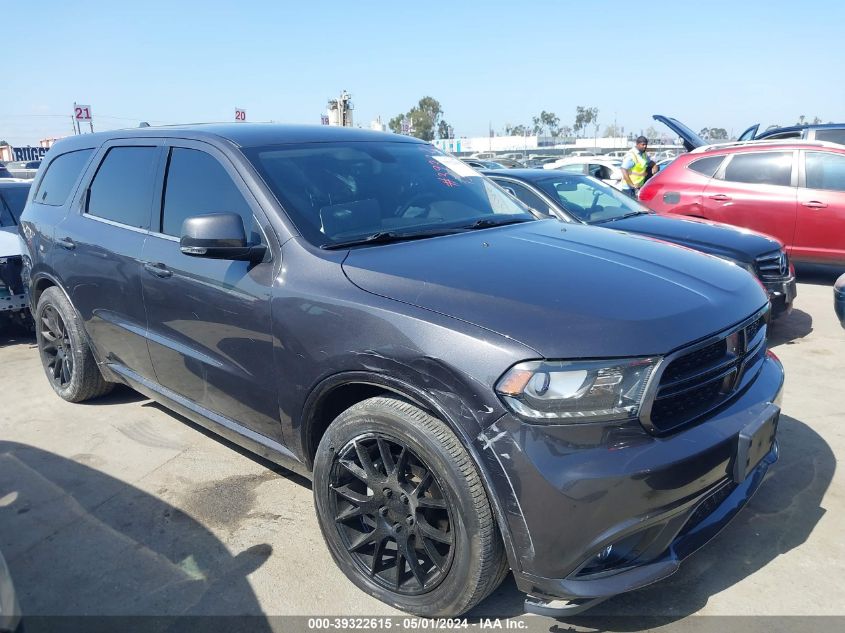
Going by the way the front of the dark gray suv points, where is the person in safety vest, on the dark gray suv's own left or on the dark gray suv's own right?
on the dark gray suv's own left

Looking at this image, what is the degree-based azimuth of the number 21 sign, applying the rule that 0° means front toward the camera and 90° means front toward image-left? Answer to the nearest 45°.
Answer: approximately 0°

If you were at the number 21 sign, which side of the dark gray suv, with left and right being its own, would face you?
back

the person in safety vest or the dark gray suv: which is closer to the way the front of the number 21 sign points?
the dark gray suv

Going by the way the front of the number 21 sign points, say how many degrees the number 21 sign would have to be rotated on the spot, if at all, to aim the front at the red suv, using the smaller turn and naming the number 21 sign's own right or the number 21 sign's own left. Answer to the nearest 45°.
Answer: approximately 45° to the number 21 sign's own left

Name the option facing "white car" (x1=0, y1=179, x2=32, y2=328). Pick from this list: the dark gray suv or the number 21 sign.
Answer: the number 21 sign

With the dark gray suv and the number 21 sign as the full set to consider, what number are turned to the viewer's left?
0

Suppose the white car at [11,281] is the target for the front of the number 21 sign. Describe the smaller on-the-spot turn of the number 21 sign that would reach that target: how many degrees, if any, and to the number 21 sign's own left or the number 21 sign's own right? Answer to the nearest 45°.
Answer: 0° — it already faces it

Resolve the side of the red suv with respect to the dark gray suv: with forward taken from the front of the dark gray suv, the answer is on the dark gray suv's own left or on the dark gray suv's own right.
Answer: on the dark gray suv's own left

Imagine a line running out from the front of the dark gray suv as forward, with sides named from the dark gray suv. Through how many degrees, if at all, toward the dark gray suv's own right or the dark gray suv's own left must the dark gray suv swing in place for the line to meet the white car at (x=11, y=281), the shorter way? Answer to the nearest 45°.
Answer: approximately 180°

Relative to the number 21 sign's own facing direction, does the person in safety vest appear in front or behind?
in front

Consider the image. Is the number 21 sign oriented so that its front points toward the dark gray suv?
yes

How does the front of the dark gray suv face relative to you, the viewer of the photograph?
facing the viewer and to the right of the viewer
